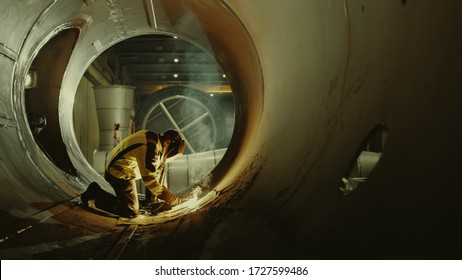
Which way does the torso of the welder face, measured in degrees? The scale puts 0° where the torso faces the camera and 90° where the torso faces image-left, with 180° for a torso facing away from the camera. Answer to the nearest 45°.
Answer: approximately 270°

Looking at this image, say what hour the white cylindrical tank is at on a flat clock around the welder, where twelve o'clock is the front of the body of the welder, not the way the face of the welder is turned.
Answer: The white cylindrical tank is roughly at 9 o'clock from the welder.
